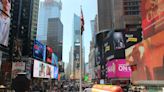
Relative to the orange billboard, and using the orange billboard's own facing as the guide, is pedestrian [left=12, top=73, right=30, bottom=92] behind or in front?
in front

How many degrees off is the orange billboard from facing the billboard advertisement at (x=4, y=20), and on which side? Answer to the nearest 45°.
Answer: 0° — it already faces it

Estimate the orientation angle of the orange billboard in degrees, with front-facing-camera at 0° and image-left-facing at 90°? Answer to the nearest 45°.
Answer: approximately 45°
